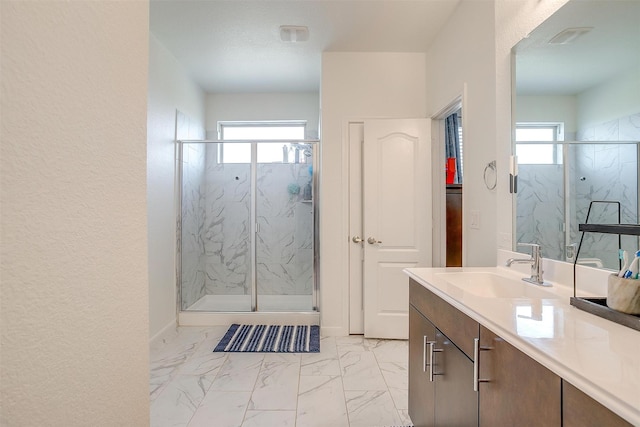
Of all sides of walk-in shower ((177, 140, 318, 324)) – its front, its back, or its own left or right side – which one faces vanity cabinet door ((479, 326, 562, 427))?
front

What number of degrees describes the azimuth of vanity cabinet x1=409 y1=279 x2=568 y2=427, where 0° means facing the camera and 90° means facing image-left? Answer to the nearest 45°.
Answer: approximately 45°

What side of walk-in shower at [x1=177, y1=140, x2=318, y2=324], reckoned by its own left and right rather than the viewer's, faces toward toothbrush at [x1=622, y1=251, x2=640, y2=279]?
front

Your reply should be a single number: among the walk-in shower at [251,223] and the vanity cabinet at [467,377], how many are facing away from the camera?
0

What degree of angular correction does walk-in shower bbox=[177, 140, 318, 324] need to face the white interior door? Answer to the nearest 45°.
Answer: approximately 45° to its left

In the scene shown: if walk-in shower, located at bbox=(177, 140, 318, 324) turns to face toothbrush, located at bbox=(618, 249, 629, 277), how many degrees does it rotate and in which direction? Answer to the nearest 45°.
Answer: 0° — it already faces it

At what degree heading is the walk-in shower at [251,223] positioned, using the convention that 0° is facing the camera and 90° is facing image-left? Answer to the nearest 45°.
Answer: approximately 0°

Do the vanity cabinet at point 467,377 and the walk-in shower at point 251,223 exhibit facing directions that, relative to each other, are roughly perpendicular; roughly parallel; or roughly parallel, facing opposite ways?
roughly perpendicular
